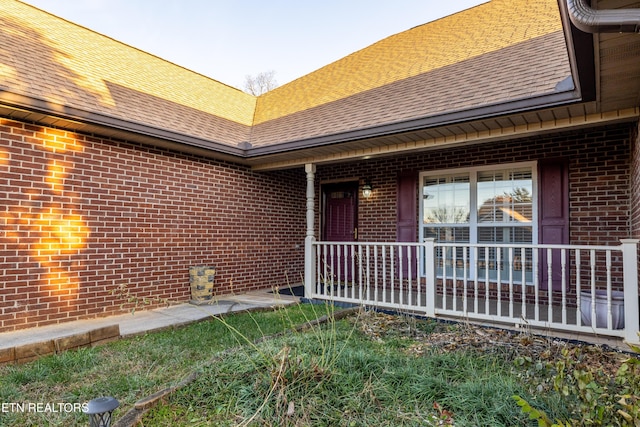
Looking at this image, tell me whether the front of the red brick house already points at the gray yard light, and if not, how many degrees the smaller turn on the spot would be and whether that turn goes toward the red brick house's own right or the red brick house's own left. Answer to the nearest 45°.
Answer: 0° — it already faces it

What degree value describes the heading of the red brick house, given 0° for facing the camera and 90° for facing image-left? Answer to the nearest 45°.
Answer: approximately 45°
